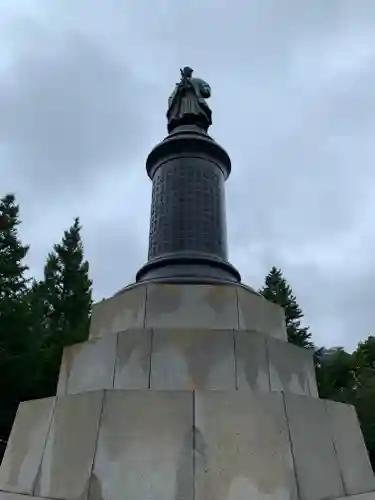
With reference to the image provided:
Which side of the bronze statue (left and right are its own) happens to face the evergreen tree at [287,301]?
back

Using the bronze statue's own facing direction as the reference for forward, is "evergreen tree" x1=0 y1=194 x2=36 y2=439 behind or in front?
behind

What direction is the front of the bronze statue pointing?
toward the camera
